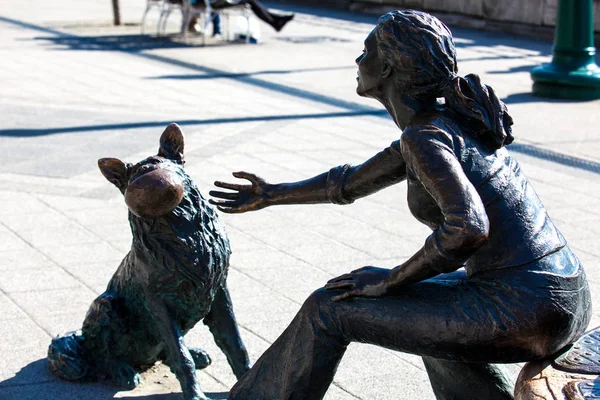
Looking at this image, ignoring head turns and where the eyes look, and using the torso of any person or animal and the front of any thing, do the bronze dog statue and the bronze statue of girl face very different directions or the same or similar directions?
very different directions

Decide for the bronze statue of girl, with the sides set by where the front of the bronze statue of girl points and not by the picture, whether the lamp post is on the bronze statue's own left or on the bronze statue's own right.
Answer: on the bronze statue's own right

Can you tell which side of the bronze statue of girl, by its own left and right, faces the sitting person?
right

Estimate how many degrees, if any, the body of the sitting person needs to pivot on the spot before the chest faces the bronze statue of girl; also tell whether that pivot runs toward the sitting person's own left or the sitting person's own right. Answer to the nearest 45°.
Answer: approximately 90° to the sitting person's own right

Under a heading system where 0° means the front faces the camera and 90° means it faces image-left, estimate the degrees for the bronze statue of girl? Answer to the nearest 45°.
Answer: approximately 90°

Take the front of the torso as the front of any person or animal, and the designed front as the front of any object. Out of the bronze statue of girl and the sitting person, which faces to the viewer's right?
the sitting person

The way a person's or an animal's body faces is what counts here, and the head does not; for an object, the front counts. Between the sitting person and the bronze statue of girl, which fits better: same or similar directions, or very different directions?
very different directions

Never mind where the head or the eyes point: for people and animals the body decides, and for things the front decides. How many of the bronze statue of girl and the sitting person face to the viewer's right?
1

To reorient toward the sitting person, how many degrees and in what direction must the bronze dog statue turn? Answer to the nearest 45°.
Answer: approximately 135° to its left

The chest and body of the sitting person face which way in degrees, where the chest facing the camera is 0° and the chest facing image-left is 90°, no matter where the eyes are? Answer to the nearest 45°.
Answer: approximately 270°

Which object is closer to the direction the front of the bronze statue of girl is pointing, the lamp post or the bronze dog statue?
the bronze dog statue
